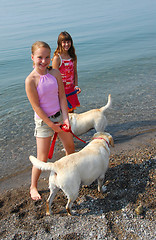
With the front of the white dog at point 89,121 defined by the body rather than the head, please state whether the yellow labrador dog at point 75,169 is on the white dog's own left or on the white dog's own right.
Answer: on the white dog's own left

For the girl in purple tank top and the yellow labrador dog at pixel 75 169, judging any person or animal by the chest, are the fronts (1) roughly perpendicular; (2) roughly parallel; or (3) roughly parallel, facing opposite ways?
roughly perpendicular

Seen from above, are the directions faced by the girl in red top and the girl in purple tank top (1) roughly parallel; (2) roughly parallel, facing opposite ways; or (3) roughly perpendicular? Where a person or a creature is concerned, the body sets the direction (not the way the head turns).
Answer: roughly parallel

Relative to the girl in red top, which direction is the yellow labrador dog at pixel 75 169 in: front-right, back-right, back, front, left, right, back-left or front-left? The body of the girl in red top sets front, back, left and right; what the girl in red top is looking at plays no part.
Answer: front-right

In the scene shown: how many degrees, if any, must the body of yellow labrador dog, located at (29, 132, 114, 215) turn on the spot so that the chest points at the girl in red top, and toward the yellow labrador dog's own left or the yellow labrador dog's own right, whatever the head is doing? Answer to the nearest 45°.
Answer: approximately 45° to the yellow labrador dog's own left

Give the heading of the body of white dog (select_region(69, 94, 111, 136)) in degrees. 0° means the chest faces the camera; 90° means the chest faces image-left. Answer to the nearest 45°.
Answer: approximately 90°

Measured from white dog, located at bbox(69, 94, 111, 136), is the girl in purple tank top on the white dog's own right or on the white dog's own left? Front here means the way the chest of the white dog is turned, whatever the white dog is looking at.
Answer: on the white dog's own left

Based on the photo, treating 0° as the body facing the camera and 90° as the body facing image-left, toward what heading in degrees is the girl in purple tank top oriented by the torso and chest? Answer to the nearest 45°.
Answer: approximately 315°

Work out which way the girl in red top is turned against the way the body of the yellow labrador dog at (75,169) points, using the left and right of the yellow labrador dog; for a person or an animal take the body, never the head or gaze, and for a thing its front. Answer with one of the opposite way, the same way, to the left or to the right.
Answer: to the right

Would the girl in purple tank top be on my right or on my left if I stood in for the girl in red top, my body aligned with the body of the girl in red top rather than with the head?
on my right

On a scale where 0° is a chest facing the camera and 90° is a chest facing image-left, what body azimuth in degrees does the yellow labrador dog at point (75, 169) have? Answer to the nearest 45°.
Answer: approximately 225°

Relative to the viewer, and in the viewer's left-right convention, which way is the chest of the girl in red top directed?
facing the viewer and to the right of the viewer
